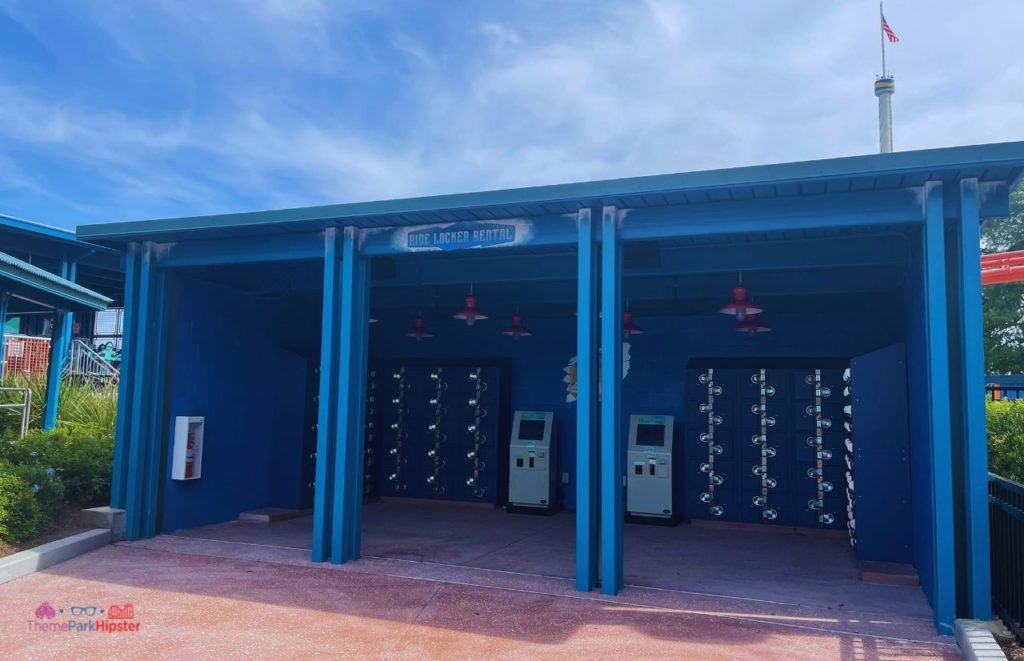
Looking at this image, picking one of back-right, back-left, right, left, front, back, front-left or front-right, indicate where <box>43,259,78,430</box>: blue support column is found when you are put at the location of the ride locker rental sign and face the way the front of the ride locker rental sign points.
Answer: back-right

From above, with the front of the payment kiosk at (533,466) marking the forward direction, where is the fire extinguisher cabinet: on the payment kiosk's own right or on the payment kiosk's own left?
on the payment kiosk's own right

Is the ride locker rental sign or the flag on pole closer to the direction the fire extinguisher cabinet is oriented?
the ride locker rental sign

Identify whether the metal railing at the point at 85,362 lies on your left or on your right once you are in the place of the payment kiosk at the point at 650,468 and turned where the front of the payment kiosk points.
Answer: on your right

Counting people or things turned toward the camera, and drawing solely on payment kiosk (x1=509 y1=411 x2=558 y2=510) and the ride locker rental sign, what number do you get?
2

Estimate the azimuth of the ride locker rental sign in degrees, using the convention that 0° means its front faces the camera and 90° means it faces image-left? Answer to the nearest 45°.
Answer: approximately 0°

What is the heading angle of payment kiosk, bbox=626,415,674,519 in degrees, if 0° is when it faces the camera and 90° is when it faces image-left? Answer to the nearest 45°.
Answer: approximately 0°

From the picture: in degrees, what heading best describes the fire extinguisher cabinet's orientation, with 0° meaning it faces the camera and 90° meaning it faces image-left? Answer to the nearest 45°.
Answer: approximately 315°

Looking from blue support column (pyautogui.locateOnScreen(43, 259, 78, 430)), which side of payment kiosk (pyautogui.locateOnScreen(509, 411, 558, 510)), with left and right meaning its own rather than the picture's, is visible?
right

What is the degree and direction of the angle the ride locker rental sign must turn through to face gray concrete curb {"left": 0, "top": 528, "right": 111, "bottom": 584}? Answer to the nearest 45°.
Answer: approximately 90° to its right
